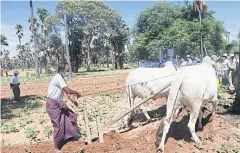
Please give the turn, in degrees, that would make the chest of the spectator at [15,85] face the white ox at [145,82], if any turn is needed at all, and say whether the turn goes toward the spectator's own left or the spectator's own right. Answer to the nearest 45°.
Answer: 0° — they already face it

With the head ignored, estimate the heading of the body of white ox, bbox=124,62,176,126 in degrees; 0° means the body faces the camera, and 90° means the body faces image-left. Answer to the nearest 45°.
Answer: approximately 270°

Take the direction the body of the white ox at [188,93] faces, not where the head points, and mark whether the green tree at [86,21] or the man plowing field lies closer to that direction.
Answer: the green tree

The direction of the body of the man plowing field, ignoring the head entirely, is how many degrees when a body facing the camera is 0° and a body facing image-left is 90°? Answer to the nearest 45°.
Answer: approximately 270°

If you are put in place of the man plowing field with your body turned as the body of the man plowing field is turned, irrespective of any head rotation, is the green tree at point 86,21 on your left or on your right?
on your left

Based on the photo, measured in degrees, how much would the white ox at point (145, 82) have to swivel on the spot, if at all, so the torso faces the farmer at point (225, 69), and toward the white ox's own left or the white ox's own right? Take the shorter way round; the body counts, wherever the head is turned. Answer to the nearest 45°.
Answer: approximately 45° to the white ox's own left

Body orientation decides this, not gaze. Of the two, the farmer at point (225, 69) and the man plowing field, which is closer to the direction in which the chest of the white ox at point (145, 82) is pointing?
the farmer

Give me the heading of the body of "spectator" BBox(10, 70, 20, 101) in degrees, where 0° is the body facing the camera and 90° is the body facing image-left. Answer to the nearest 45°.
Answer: approximately 315°
